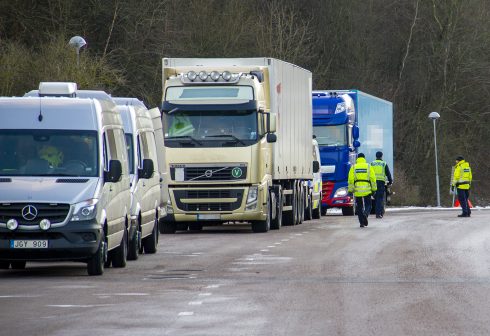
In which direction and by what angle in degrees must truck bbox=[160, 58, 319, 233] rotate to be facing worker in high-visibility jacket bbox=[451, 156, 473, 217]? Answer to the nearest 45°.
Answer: approximately 135° to its left

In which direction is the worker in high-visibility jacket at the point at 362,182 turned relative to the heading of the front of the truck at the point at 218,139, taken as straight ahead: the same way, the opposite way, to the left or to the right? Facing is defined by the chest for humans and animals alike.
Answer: the opposite way

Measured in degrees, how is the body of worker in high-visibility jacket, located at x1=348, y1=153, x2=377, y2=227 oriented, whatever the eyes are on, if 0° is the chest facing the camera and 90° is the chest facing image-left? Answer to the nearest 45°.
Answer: approximately 180°

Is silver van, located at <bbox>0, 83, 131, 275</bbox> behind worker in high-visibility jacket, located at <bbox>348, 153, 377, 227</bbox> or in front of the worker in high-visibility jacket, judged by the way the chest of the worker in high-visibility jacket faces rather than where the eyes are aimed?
behind

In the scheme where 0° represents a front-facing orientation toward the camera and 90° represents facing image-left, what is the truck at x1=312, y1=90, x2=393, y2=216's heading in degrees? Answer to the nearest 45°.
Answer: approximately 45°
